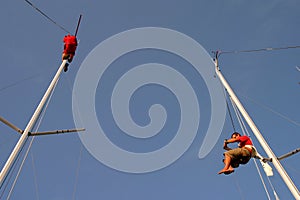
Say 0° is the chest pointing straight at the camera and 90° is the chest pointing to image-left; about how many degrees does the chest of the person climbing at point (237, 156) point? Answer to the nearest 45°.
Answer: approximately 90°

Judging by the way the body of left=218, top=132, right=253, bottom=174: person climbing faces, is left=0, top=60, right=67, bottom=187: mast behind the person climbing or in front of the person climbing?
in front
